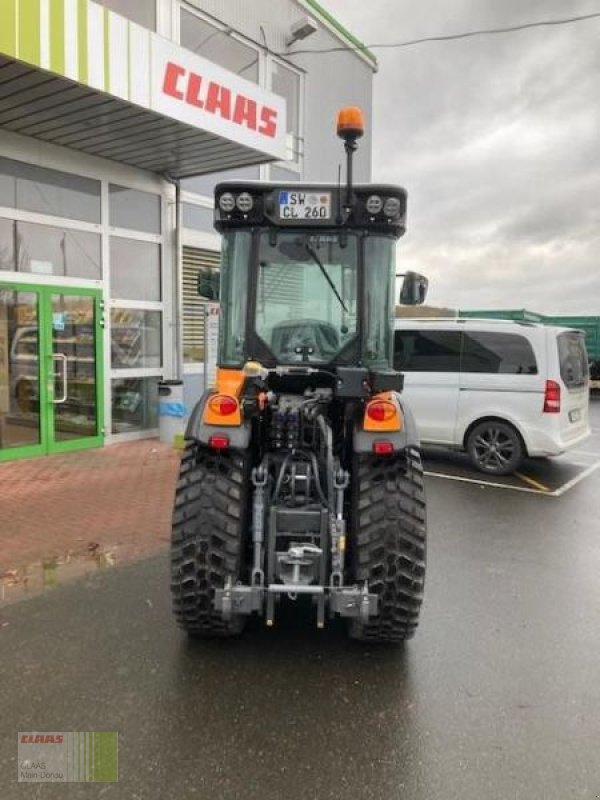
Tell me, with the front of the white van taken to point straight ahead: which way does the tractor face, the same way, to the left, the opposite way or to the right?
to the right

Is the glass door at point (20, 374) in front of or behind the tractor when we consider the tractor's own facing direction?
in front

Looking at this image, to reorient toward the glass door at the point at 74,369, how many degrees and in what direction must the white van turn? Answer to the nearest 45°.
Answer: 0° — it already faces it

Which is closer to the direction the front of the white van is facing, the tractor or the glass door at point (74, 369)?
the glass door

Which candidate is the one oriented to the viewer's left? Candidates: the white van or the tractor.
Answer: the white van

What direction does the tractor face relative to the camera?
away from the camera

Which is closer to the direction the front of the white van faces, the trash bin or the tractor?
the trash bin

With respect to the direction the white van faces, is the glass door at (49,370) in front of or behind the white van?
in front

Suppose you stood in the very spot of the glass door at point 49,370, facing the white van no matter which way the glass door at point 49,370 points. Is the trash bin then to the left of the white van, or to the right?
left

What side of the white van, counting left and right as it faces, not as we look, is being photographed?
left

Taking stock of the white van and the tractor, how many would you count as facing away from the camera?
1

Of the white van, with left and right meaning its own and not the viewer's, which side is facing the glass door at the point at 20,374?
front

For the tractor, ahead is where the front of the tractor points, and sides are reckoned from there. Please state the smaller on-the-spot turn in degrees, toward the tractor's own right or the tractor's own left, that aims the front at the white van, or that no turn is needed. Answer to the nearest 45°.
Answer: approximately 45° to the tractor's own right

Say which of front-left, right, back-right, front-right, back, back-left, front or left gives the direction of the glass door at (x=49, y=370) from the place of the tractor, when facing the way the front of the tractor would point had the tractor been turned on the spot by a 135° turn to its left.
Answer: right
